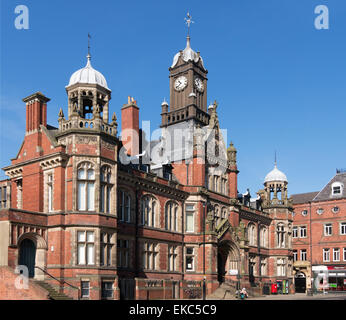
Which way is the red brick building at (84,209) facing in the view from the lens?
facing the viewer and to the right of the viewer
